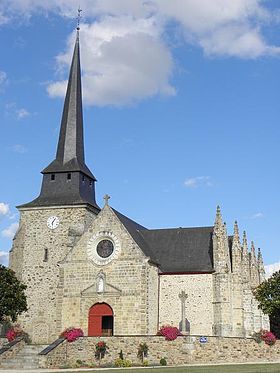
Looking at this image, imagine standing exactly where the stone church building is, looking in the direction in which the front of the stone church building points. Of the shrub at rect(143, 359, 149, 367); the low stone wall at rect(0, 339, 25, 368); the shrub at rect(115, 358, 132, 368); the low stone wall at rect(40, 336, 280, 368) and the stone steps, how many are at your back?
0

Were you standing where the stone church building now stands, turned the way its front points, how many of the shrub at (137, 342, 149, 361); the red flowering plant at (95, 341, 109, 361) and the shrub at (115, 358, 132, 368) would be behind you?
0

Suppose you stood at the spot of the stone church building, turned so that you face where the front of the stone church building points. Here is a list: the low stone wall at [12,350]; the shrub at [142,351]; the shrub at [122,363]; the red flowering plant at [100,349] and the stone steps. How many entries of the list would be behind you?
0

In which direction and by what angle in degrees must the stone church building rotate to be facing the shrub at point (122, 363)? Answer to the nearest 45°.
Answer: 0° — it already faces it

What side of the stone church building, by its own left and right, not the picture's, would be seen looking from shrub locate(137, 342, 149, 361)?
front

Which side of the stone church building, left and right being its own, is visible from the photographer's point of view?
front

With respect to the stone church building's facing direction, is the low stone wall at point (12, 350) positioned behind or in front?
in front

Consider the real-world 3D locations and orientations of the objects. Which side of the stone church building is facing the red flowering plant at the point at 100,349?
front

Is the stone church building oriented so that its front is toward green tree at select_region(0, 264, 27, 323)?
no

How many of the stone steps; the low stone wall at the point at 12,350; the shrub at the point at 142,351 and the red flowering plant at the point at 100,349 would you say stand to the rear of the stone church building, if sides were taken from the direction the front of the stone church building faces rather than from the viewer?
0

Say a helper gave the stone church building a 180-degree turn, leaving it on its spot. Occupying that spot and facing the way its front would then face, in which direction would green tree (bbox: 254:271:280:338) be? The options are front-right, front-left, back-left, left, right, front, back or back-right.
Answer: right

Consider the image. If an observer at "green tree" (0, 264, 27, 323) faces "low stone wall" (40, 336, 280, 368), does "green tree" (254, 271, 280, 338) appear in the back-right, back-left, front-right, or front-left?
front-left
